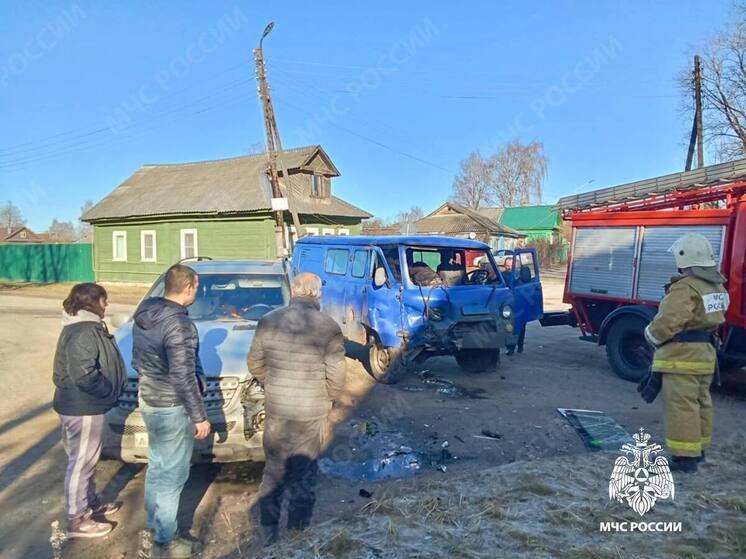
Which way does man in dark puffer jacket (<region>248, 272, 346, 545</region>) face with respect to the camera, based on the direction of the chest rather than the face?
away from the camera

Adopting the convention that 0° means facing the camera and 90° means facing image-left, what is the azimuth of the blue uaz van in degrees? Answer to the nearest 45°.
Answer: approximately 315°

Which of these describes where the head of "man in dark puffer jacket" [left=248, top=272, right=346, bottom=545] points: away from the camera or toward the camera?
away from the camera

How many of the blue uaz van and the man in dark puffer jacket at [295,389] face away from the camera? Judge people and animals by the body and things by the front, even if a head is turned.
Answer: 1

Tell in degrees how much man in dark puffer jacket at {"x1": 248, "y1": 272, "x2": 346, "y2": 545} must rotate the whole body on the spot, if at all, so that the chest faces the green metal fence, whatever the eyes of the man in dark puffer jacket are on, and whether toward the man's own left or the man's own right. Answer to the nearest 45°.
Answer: approximately 45° to the man's own left

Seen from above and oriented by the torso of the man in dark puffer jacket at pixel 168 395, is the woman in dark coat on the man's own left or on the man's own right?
on the man's own left

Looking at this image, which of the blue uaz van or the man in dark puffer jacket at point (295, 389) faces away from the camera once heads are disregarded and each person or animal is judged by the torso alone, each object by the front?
the man in dark puffer jacket

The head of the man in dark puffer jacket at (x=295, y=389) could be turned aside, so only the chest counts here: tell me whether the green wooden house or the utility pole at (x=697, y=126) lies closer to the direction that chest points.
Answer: the green wooden house

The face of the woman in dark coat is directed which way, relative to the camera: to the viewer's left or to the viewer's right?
to the viewer's right
